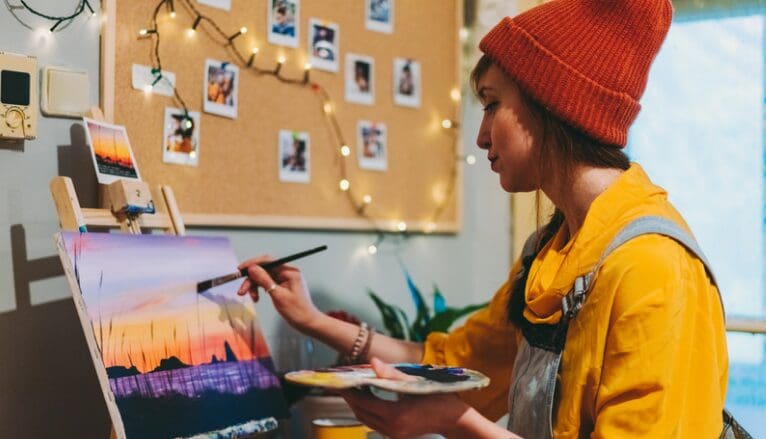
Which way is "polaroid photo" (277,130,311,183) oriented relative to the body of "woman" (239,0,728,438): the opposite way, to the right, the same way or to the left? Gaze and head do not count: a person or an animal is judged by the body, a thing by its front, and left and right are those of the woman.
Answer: to the left

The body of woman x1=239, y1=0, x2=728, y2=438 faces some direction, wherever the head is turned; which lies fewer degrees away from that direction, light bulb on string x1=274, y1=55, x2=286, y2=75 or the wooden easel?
the wooden easel

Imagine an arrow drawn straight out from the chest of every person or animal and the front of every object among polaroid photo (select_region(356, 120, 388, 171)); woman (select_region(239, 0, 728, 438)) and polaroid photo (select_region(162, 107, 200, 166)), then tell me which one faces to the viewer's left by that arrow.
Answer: the woman

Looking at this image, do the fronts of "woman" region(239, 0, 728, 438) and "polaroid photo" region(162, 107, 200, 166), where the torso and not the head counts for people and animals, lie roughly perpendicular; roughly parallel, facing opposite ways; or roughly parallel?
roughly perpendicular

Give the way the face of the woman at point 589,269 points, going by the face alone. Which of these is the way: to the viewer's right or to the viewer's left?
to the viewer's left

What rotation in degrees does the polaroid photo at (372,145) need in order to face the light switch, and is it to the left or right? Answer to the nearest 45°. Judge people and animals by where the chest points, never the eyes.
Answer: approximately 45° to its right

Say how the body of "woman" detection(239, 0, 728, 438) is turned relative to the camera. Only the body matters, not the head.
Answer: to the viewer's left

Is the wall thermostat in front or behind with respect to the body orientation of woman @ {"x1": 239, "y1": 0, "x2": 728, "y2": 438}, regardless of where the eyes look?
in front

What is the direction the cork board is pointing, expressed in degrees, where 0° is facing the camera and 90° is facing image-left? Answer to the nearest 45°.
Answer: approximately 0°

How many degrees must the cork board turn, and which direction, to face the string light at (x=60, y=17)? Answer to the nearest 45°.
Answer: approximately 45° to its right

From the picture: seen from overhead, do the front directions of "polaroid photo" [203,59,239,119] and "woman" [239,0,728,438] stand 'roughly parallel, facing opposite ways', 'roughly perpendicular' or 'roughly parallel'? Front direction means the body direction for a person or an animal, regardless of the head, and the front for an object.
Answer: roughly perpendicular

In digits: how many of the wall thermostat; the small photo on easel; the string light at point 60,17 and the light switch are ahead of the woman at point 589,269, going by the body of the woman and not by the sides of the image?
4

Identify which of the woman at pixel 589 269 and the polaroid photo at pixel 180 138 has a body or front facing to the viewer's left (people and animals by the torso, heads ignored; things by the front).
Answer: the woman
